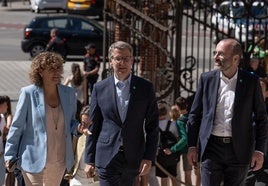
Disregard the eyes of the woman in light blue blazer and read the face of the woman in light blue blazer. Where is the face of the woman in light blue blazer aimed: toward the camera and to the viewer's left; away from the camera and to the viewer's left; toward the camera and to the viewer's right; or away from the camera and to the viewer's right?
toward the camera and to the viewer's right

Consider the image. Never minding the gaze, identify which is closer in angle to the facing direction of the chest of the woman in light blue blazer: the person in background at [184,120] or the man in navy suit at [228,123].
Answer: the man in navy suit

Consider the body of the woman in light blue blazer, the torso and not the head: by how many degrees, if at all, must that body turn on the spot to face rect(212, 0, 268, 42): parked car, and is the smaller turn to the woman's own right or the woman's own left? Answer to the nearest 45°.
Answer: approximately 90° to the woman's own left

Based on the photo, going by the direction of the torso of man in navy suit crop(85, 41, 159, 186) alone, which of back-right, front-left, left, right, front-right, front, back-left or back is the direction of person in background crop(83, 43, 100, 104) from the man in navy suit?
back
